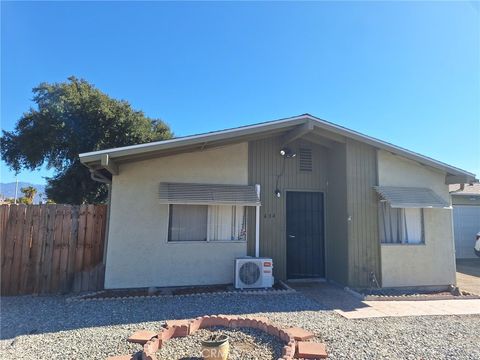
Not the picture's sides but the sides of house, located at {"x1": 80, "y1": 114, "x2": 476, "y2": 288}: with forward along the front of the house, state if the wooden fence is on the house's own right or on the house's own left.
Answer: on the house's own right

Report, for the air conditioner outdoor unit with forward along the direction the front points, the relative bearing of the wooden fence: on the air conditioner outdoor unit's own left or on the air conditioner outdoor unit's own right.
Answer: on the air conditioner outdoor unit's own right

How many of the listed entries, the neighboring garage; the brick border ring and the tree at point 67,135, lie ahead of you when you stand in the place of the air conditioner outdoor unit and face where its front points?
1

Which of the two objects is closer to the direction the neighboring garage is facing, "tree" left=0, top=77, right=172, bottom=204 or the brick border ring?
the brick border ring

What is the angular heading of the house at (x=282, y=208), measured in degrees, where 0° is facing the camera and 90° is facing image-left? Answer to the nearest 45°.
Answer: approximately 0°

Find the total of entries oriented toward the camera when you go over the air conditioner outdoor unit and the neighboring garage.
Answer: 2

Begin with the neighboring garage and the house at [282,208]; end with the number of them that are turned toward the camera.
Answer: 2
